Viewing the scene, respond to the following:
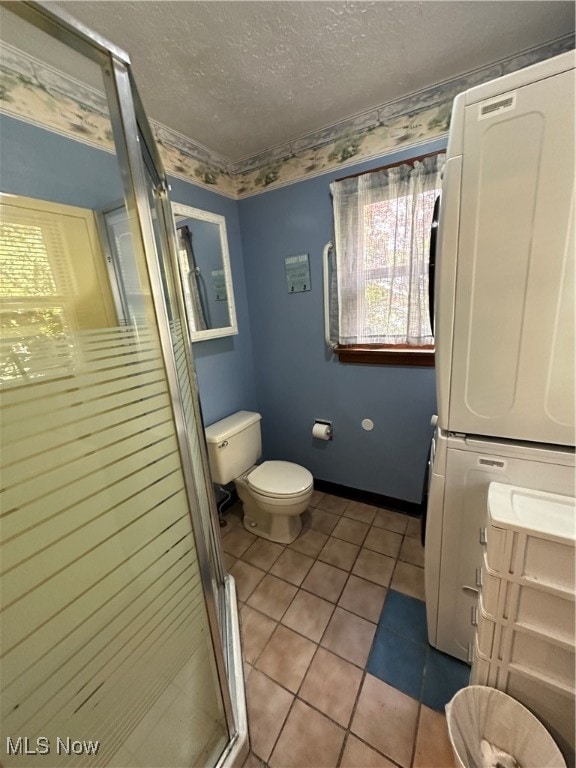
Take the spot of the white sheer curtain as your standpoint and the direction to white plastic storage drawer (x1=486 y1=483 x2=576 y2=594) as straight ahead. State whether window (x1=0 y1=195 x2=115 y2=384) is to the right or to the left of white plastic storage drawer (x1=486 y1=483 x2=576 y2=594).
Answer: right

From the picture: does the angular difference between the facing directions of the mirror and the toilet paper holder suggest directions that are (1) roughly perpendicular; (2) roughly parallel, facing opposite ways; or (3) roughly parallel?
roughly perpendicular

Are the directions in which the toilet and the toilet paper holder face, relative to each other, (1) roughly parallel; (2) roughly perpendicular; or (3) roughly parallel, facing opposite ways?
roughly perpendicular

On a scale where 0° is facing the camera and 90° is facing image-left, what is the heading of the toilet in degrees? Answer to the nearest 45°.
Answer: approximately 315°

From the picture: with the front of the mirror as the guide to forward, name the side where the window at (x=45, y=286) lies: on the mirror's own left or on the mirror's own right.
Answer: on the mirror's own right

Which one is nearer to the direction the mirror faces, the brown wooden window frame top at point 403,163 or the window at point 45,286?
the brown wooden window frame top

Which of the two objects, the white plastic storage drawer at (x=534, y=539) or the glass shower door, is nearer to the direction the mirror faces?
the white plastic storage drawer

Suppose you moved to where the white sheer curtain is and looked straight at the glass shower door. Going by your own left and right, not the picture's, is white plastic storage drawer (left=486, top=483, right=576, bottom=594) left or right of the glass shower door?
left

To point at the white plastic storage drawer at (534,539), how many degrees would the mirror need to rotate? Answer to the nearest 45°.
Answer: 0° — it already faces it
